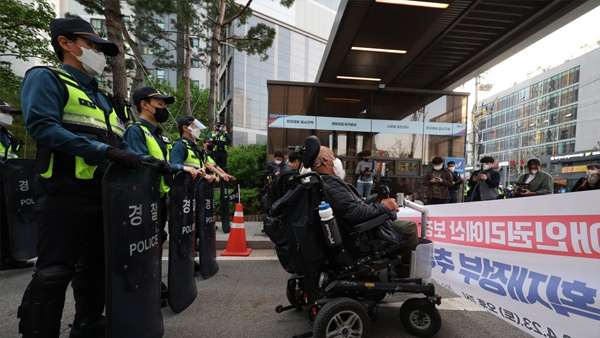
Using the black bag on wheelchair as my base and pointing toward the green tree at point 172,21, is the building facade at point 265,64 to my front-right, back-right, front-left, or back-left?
front-right

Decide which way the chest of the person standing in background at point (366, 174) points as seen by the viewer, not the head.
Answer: toward the camera

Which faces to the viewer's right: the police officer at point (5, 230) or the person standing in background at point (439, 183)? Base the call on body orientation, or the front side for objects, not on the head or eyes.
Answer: the police officer

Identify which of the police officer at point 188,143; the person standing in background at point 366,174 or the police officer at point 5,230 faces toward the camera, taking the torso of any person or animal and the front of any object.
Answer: the person standing in background

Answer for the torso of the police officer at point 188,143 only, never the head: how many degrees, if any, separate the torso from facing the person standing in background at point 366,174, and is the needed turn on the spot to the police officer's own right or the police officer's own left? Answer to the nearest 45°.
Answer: approximately 45° to the police officer's own left

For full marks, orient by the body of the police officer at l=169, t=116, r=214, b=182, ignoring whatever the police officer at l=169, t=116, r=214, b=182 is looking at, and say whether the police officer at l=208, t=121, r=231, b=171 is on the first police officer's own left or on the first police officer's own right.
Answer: on the first police officer's own left

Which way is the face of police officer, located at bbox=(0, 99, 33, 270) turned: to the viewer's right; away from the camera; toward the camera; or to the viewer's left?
to the viewer's right

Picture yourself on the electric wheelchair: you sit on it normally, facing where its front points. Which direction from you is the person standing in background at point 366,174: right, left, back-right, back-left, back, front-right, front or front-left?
left

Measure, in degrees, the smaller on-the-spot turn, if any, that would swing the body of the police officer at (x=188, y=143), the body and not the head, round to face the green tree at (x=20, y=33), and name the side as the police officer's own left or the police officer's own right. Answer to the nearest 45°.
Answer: approximately 135° to the police officer's own left

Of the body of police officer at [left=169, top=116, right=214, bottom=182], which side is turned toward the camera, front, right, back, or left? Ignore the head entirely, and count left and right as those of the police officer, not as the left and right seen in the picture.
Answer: right

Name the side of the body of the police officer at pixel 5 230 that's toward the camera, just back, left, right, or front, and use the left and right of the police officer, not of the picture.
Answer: right

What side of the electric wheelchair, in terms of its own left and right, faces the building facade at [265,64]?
left

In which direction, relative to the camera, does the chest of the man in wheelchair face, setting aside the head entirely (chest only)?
to the viewer's right

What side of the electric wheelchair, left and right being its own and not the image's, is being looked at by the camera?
right

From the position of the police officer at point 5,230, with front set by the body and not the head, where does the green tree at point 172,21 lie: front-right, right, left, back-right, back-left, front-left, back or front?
front-left

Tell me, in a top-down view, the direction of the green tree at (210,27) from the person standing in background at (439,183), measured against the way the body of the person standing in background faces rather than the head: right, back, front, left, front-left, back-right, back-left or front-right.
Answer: right

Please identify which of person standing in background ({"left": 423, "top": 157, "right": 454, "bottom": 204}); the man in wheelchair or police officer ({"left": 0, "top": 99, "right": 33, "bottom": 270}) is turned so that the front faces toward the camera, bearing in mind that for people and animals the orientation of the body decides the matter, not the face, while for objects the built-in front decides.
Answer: the person standing in background

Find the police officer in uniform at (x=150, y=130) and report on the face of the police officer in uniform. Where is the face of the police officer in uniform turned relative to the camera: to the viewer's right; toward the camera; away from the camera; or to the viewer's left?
to the viewer's right

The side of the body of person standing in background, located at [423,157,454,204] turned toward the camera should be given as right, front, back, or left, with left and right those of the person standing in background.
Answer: front
